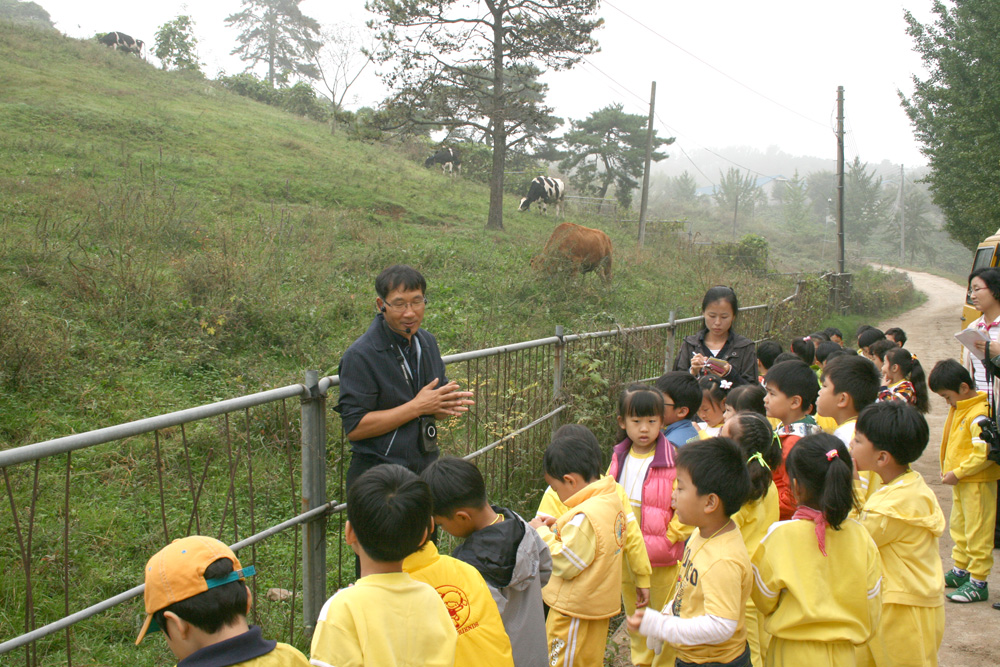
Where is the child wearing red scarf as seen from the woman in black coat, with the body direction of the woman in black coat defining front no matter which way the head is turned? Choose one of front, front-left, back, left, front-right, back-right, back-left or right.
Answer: front

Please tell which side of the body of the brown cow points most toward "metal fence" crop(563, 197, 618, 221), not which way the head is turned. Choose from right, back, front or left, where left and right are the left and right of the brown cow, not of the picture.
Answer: right

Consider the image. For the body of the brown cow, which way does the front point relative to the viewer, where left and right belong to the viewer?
facing to the left of the viewer

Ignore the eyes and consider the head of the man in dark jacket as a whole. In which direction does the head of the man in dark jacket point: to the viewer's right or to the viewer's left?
to the viewer's right

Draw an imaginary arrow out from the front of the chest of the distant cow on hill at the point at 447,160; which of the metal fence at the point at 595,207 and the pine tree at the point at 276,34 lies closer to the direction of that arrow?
the pine tree

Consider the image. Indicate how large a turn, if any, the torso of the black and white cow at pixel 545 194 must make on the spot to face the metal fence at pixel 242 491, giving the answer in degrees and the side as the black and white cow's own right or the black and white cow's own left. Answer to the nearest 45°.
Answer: approximately 90° to the black and white cow's own left

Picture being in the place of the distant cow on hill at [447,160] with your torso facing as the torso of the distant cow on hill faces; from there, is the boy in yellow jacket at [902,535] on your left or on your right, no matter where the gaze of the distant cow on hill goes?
on your left

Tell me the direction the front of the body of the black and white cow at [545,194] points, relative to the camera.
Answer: to the viewer's left

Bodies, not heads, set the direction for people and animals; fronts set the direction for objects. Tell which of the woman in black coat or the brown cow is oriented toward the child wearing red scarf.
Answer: the woman in black coat

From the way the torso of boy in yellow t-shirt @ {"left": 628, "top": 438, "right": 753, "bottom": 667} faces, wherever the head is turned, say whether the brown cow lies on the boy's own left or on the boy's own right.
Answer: on the boy's own right

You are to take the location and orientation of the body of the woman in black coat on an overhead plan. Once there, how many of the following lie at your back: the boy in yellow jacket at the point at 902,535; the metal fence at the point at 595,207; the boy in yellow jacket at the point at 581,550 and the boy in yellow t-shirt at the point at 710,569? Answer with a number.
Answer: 1

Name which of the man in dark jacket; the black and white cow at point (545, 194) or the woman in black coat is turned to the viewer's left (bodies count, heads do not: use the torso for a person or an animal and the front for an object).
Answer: the black and white cow

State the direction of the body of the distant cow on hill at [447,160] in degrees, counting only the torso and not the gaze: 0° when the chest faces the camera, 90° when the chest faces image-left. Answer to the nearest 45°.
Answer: approximately 90°

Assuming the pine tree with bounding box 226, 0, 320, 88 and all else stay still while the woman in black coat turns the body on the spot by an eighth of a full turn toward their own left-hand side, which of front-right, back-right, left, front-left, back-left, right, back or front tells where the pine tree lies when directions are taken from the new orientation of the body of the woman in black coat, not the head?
back

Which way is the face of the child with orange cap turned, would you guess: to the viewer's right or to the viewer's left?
to the viewer's left
